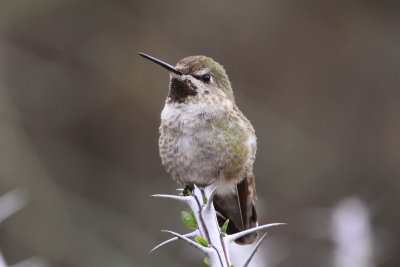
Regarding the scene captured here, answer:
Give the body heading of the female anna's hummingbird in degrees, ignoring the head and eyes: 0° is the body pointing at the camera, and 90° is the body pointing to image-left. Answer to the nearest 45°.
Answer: approximately 45°
